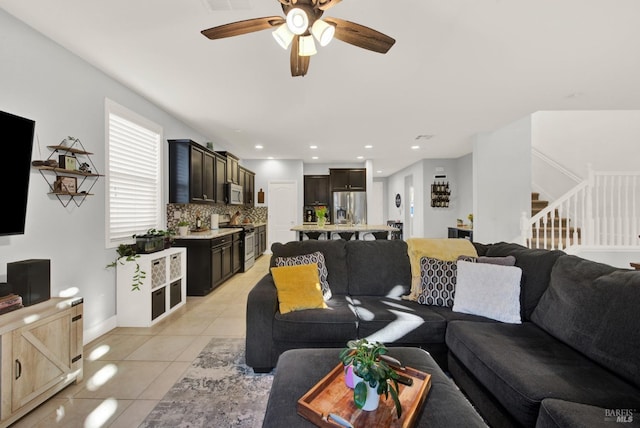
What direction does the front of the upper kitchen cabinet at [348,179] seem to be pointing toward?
toward the camera

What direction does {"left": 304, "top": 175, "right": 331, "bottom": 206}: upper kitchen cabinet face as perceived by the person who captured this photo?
facing the viewer

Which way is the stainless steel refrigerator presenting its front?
toward the camera

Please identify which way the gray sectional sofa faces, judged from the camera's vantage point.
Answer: facing the viewer and to the left of the viewer

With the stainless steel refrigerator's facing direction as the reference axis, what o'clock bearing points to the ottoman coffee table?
The ottoman coffee table is roughly at 12 o'clock from the stainless steel refrigerator.

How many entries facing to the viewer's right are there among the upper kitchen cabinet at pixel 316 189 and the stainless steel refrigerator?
0

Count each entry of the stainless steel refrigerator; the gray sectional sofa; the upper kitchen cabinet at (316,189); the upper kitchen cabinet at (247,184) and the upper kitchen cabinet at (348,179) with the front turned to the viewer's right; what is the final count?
1

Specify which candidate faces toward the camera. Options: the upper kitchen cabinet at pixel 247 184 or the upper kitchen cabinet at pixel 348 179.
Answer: the upper kitchen cabinet at pixel 348 179

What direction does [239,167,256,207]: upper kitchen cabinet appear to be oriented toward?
to the viewer's right

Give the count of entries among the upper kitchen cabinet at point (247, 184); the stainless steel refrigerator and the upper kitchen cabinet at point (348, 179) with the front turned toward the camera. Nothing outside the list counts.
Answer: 2

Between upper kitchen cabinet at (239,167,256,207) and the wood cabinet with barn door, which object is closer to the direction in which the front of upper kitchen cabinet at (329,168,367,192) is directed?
the wood cabinet with barn door

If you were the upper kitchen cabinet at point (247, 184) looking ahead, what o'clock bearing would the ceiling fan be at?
The ceiling fan is roughly at 3 o'clock from the upper kitchen cabinet.

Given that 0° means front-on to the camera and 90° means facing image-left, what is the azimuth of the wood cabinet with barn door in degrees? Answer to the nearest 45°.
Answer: approximately 315°

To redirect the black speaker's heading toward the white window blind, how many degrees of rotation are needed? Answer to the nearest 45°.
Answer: approximately 90° to its left

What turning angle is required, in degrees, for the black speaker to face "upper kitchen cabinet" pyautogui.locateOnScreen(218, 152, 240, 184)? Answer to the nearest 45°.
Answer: approximately 90° to its left

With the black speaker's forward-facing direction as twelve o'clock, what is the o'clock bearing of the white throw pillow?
The white throw pillow is roughly at 12 o'clock from the black speaker.

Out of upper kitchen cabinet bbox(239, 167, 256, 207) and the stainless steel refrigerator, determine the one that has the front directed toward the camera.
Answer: the stainless steel refrigerator

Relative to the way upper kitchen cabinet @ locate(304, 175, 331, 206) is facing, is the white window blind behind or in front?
in front

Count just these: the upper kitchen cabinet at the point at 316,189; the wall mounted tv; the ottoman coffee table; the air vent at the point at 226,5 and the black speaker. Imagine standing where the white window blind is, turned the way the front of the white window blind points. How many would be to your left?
1

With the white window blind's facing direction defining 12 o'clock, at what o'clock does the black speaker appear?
The black speaker is roughly at 2 o'clock from the white window blind.
